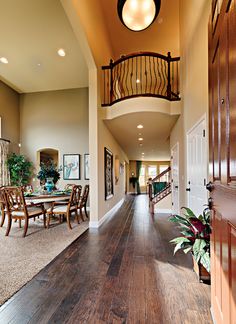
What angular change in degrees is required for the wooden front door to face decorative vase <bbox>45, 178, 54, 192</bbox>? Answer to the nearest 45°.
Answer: approximately 45° to its right

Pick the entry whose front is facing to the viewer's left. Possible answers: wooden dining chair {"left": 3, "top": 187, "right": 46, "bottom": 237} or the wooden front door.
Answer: the wooden front door

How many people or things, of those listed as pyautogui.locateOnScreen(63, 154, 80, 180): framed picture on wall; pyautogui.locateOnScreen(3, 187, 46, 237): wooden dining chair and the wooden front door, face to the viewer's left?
1

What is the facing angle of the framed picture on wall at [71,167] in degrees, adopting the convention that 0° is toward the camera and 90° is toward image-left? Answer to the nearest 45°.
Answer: approximately 0°

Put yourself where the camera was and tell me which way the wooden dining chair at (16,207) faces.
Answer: facing away from the viewer and to the right of the viewer

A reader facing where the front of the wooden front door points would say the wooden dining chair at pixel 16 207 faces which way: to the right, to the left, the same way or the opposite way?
to the right

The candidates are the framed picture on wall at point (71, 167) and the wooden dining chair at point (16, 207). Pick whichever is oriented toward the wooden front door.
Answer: the framed picture on wall

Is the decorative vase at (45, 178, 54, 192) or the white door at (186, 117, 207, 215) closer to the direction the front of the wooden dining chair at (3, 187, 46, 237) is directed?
the decorative vase

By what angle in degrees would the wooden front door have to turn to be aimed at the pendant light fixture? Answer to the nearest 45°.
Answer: approximately 45° to its right

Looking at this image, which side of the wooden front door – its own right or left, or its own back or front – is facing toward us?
left
